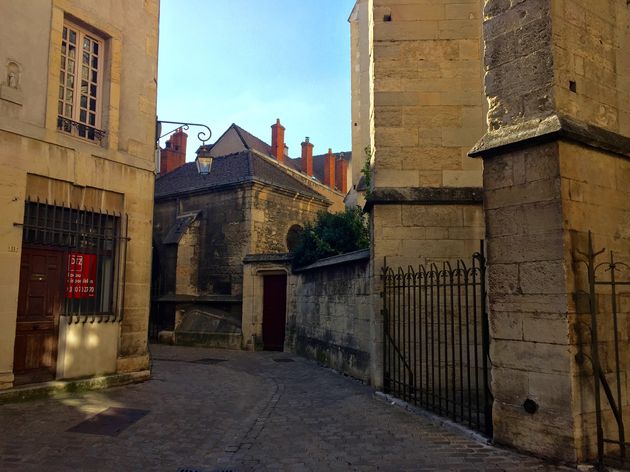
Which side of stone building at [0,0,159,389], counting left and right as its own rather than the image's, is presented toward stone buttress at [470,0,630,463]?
front

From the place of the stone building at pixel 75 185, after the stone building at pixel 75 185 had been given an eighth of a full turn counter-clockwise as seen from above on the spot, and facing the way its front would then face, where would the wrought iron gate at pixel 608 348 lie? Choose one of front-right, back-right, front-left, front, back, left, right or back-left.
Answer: front-right

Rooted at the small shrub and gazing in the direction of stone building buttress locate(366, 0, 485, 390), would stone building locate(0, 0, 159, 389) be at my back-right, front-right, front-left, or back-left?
front-right

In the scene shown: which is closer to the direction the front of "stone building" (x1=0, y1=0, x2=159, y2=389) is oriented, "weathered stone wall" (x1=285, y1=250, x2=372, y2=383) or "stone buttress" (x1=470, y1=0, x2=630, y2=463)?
the stone buttress

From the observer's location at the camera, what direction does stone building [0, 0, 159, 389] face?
facing the viewer and to the right of the viewer

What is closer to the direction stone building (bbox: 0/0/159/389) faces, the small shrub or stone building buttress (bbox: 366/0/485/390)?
the stone building buttress

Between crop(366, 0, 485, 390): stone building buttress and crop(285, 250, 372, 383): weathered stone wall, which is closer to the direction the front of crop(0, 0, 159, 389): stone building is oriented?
the stone building buttress

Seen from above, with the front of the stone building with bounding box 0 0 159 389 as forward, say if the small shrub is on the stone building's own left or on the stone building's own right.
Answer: on the stone building's own left

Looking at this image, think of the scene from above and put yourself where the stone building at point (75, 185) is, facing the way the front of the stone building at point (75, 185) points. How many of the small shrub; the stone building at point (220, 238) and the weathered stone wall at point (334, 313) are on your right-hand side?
0

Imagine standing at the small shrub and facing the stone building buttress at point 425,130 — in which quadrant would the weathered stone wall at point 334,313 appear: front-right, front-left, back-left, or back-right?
front-right

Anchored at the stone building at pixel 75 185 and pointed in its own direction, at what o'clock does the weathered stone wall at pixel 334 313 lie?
The weathered stone wall is roughly at 10 o'clock from the stone building.

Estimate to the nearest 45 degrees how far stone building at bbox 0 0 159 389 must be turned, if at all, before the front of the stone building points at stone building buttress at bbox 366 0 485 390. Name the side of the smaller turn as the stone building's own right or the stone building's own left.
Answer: approximately 45° to the stone building's own left
